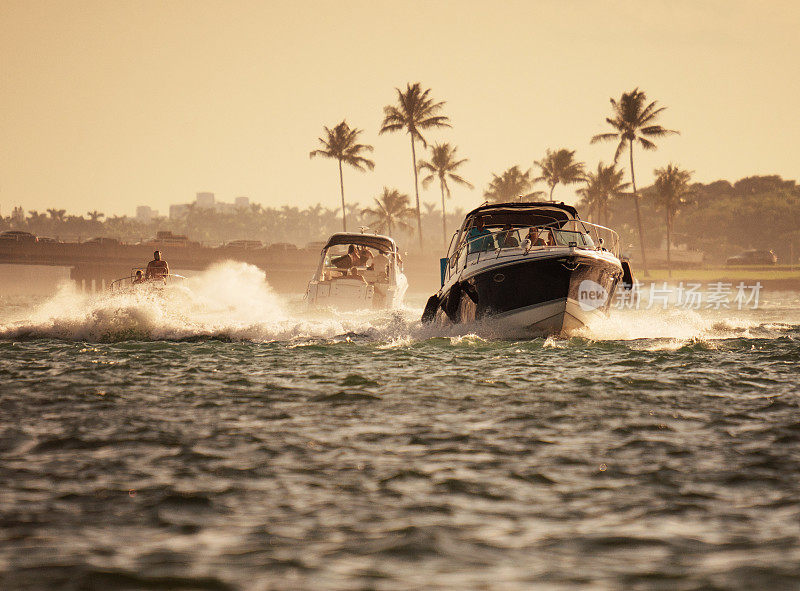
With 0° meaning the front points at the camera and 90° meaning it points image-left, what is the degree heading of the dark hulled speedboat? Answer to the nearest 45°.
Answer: approximately 315°

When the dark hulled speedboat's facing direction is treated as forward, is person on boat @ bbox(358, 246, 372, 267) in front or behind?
behind

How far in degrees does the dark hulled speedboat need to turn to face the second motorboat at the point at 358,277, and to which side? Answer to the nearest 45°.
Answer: approximately 180°

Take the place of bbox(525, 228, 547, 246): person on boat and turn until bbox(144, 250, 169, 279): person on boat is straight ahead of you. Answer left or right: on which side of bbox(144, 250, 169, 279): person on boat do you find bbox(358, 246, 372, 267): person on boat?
right

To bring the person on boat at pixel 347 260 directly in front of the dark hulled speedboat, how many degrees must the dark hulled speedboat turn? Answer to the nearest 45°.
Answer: approximately 180°
